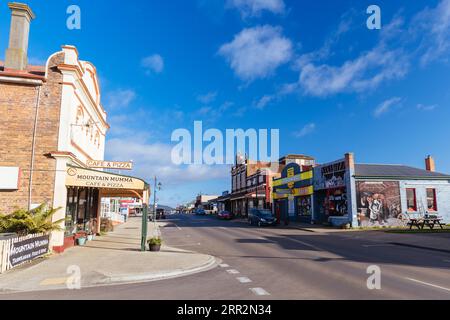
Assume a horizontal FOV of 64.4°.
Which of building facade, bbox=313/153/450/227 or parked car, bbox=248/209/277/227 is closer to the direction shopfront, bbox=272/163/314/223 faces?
the parked car

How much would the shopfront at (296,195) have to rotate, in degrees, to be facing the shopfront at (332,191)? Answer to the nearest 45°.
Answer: approximately 90° to its left

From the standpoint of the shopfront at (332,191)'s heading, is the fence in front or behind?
in front

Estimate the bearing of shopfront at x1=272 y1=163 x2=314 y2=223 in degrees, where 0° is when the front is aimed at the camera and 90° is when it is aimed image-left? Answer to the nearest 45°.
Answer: approximately 45°

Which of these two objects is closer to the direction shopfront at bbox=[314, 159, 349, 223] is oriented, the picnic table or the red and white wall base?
the red and white wall base

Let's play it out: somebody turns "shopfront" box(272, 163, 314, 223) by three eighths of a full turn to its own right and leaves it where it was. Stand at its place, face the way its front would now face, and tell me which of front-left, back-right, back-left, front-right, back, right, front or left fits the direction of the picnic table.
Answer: back-right

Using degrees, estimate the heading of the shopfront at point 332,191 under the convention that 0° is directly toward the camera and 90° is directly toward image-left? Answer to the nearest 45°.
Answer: approximately 45°

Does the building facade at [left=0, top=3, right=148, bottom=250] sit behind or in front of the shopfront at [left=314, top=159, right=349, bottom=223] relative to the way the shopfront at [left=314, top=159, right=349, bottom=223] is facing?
in front

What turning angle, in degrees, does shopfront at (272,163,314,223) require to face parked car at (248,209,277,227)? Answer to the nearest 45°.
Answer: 0° — it already faces it

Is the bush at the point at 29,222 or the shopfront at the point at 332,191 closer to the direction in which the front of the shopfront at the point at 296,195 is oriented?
the bush

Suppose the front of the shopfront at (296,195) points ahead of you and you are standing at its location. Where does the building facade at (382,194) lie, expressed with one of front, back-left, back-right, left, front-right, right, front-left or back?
left

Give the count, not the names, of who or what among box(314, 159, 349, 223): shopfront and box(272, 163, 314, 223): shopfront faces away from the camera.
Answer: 0

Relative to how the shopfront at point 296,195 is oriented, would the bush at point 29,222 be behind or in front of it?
in front
